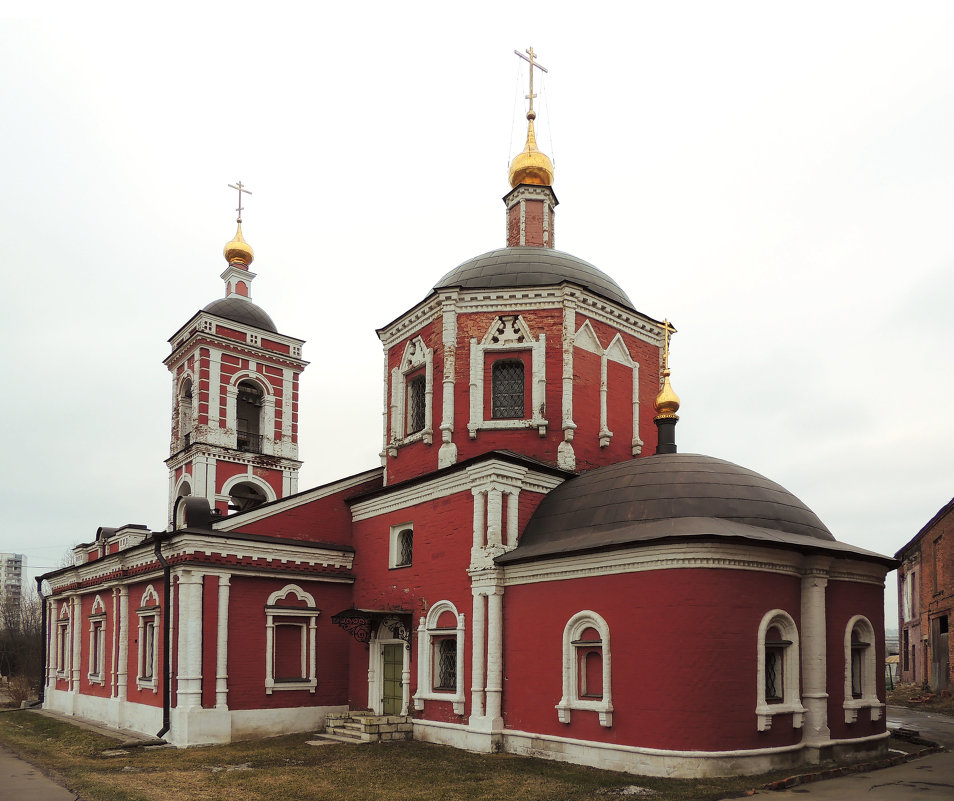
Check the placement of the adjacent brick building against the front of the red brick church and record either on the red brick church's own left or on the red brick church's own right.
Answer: on the red brick church's own right

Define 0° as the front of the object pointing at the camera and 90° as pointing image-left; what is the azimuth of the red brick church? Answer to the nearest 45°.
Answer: approximately 135°
